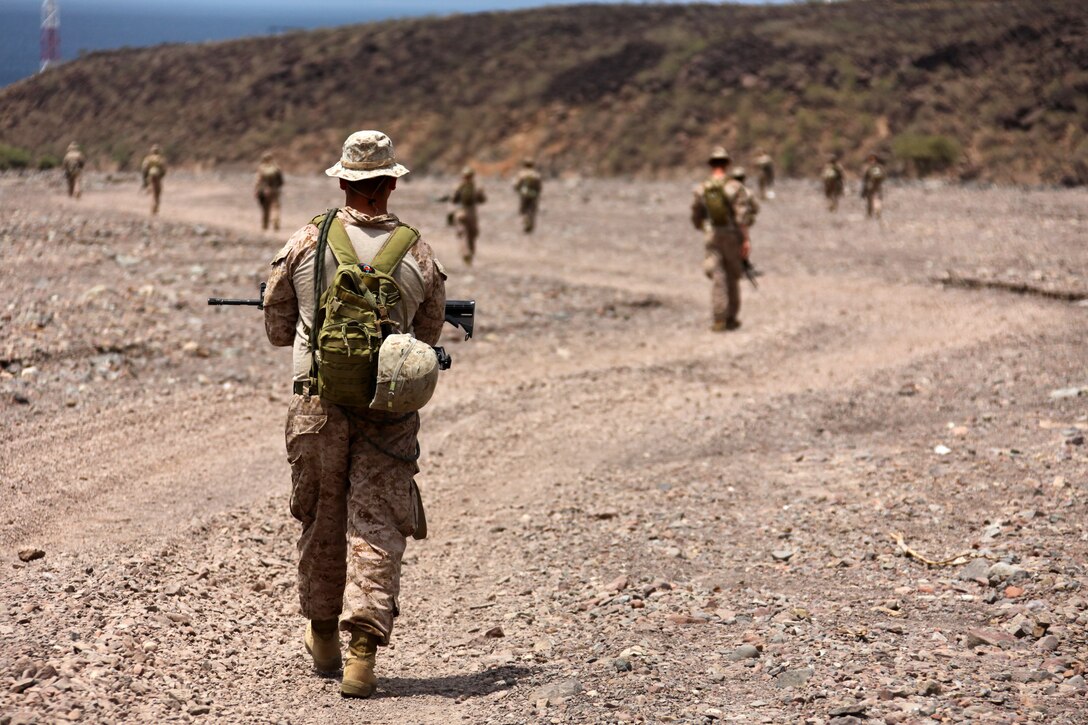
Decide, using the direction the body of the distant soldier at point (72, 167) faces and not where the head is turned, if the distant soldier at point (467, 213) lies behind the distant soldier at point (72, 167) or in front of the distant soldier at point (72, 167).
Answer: behind

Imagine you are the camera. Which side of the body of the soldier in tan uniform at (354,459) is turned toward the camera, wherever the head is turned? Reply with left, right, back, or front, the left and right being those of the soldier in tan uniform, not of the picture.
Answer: back

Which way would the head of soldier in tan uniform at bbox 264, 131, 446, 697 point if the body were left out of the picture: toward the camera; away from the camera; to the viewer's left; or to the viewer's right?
away from the camera

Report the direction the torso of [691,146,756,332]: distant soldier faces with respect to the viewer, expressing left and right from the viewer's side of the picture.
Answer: facing away from the viewer

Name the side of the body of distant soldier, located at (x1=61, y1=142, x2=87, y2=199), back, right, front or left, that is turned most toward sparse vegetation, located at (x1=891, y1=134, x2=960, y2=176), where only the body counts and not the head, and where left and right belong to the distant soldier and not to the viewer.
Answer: right

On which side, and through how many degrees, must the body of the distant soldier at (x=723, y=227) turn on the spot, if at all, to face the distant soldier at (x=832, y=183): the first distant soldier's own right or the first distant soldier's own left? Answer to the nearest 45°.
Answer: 0° — they already face them

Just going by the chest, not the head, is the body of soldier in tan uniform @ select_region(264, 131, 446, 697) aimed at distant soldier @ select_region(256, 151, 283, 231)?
yes

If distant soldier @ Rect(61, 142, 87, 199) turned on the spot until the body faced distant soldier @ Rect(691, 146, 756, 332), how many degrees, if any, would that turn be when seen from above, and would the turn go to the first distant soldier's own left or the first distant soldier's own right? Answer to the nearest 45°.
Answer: approximately 180°

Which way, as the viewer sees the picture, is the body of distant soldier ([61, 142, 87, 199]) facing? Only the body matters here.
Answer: away from the camera

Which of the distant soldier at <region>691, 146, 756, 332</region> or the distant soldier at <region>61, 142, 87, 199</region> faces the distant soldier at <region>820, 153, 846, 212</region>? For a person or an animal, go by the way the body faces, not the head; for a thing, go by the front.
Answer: the distant soldier at <region>691, 146, 756, 332</region>

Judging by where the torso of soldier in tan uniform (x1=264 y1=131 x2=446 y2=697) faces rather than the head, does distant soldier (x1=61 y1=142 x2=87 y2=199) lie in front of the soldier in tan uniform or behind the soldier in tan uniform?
in front
